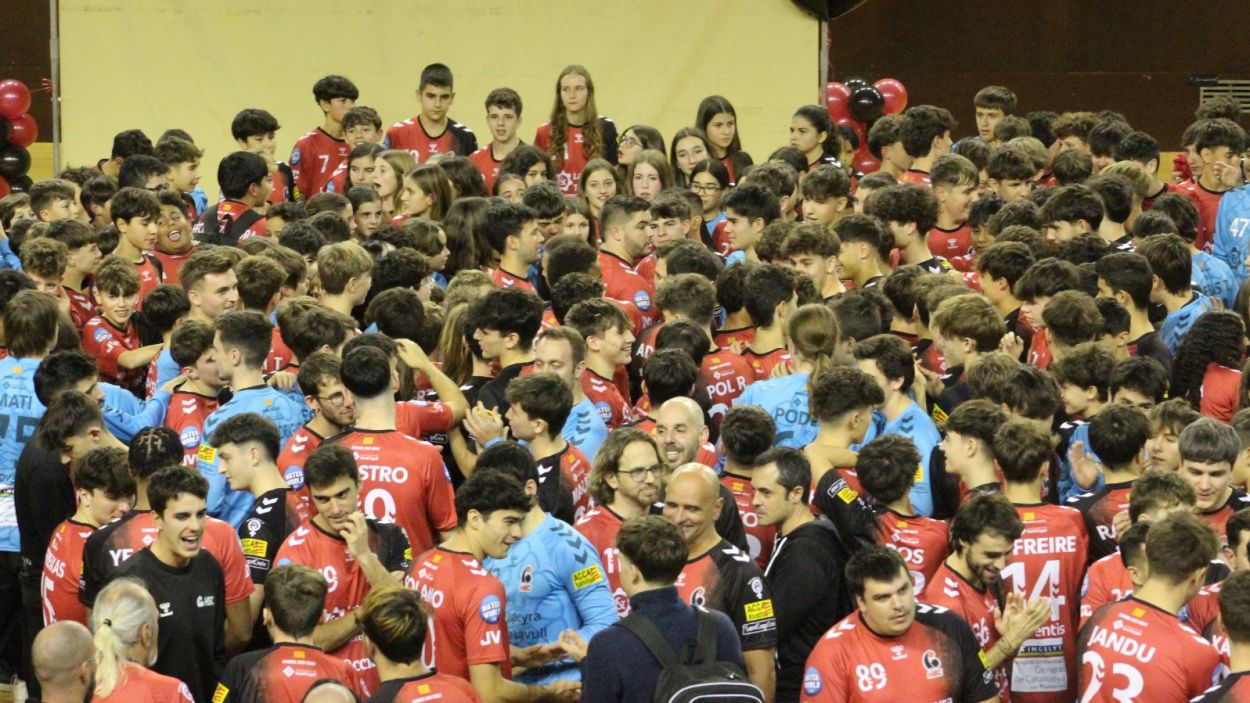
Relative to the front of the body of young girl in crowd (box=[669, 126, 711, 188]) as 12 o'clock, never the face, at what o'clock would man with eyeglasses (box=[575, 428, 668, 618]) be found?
The man with eyeglasses is roughly at 12 o'clock from the young girl in crowd.

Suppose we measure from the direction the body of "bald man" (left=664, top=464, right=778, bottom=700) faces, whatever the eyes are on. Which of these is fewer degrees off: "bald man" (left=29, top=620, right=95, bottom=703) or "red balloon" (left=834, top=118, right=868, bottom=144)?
the bald man

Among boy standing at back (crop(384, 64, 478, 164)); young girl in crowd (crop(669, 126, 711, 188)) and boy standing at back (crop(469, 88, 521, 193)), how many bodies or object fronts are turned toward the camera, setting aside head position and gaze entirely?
3

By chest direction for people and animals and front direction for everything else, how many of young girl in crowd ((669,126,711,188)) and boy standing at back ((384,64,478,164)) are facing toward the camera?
2

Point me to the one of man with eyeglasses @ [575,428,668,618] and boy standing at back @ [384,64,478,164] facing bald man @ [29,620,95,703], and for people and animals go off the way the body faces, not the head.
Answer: the boy standing at back

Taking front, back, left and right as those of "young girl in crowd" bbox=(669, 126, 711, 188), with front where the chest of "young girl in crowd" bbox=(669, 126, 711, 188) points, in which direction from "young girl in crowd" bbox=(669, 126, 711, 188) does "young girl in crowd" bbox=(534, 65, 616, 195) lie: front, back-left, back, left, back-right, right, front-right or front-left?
back-right

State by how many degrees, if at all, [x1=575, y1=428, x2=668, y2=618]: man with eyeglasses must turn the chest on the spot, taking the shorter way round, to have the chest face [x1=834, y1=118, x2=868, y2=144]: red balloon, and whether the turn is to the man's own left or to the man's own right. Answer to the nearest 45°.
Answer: approximately 135° to the man's own left
